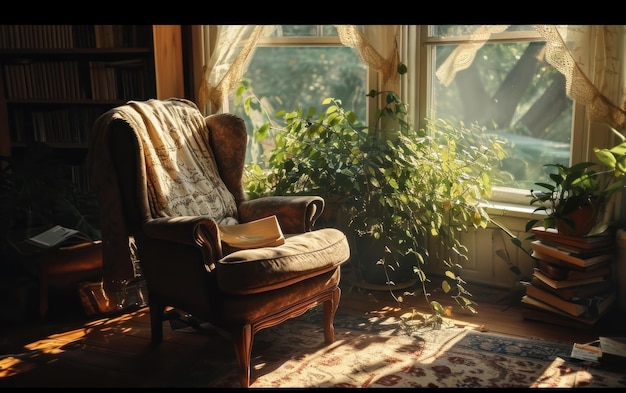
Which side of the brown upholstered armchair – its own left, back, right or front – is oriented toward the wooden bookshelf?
back

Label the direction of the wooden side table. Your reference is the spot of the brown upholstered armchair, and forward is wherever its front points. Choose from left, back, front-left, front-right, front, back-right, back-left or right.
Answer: back

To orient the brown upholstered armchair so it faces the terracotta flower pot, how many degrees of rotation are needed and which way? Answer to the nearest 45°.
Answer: approximately 45° to its left

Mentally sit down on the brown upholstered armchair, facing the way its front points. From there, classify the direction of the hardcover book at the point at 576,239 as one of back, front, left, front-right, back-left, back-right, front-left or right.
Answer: front-left

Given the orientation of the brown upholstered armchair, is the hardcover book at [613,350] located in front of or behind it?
in front

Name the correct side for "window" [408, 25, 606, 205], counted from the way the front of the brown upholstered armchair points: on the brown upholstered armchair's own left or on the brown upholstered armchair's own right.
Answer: on the brown upholstered armchair's own left

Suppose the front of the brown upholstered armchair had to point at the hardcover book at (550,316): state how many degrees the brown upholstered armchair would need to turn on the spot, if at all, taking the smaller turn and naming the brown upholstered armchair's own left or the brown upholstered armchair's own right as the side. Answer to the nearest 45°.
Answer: approximately 45° to the brown upholstered armchair's own left

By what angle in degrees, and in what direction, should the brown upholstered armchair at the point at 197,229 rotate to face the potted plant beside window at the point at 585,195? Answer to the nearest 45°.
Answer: approximately 45° to its left

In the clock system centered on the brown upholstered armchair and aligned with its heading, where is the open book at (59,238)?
The open book is roughly at 6 o'clock from the brown upholstered armchair.

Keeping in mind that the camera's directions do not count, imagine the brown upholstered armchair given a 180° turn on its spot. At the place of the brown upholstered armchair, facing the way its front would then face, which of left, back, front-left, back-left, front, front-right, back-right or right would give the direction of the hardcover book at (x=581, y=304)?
back-right

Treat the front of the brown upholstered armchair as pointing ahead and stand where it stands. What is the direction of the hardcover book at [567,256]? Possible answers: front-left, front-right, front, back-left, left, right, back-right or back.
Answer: front-left

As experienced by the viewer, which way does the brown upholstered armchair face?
facing the viewer and to the right of the viewer

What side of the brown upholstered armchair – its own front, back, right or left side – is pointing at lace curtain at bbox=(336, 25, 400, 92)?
left

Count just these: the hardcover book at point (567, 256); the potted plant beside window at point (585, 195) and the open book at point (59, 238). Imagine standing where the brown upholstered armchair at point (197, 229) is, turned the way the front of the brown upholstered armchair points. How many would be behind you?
1
